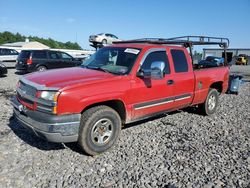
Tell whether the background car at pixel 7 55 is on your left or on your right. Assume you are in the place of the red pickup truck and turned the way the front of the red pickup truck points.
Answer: on your right

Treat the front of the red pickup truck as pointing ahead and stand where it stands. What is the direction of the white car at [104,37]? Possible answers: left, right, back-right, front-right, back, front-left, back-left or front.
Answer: back-right

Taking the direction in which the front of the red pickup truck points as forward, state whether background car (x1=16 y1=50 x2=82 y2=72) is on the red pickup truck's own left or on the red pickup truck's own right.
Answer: on the red pickup truck's own right

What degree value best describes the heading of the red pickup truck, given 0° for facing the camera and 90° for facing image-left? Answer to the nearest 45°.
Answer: approximately 45°

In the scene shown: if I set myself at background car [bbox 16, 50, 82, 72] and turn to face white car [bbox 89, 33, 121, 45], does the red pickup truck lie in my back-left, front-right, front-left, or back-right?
back-right
